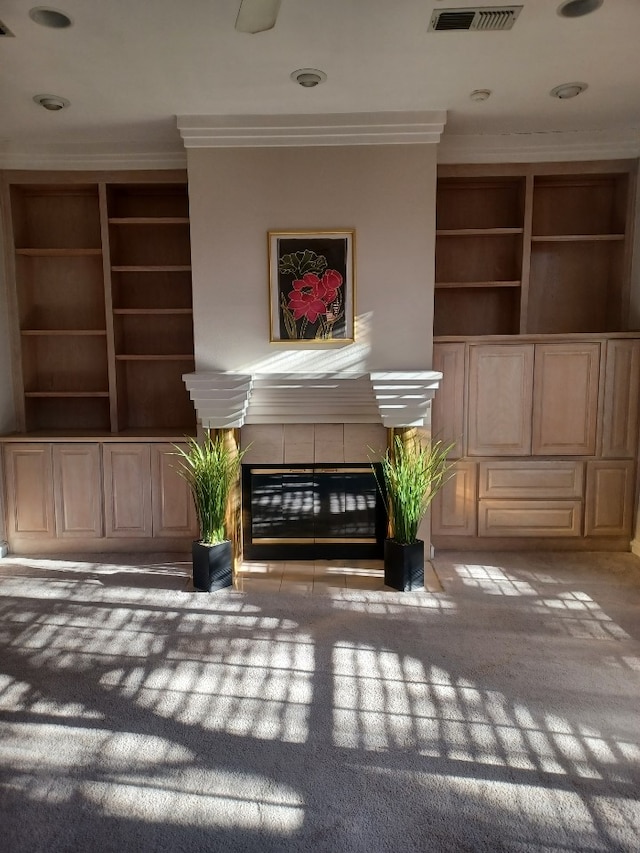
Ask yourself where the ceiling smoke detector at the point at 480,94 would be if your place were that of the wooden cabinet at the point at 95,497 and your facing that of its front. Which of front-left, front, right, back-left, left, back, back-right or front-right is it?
front-left

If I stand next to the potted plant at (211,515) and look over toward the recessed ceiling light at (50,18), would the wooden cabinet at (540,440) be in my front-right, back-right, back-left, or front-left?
back-left

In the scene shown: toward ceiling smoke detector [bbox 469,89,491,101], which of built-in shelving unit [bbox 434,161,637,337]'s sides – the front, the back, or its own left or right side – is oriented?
front

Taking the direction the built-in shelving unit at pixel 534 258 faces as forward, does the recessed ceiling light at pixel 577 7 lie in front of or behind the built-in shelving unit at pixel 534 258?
in front

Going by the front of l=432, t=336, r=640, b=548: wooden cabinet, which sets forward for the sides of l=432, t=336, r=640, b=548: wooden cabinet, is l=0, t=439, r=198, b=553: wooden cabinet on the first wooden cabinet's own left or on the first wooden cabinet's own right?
on the first wooden cabinet's own right

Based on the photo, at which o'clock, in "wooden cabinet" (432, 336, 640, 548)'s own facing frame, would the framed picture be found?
The framed picture is roughly at 2 o'clock from the wooden cabinet.

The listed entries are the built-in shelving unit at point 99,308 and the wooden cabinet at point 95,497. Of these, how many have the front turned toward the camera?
2

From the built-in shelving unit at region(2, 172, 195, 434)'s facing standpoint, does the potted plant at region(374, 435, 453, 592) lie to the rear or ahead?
ahead

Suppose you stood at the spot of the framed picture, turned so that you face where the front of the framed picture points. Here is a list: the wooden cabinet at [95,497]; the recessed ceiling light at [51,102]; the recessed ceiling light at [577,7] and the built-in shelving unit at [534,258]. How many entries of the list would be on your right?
2

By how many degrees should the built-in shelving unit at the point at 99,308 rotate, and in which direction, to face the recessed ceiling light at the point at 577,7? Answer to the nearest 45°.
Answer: approximately 45° to its left

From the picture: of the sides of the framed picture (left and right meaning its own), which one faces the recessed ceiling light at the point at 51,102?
right

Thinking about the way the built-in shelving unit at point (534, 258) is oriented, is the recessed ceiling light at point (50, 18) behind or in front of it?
in front

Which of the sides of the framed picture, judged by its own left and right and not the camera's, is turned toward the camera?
front

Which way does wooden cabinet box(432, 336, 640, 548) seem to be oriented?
toward the camera
